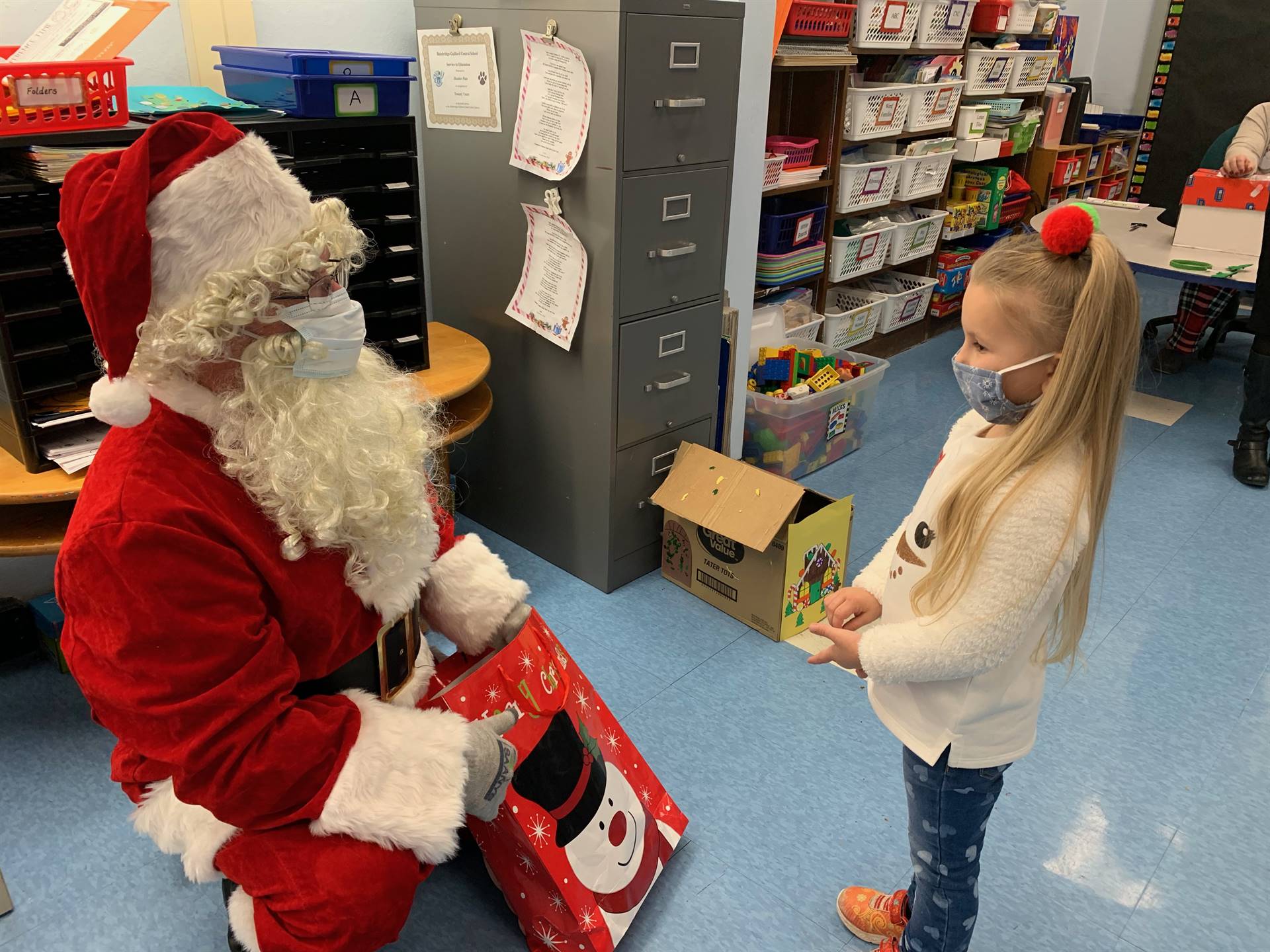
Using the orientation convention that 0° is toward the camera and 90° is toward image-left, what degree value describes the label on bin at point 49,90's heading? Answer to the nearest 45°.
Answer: approximately 0°

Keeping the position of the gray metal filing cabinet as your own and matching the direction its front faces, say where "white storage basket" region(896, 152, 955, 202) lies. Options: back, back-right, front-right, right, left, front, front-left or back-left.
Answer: left

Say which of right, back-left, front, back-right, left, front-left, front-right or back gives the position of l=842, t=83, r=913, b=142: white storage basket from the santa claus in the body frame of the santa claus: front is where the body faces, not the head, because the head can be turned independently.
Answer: front-left

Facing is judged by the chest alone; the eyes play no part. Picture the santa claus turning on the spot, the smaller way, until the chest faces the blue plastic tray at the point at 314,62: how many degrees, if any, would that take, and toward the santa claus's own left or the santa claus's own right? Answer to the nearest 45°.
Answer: approximately 90° to the santa claus's own left

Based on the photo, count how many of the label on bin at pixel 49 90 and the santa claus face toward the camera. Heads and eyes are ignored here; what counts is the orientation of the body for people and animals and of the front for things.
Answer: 1

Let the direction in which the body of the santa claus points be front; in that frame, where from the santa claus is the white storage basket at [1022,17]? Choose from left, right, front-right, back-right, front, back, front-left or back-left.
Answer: front-left

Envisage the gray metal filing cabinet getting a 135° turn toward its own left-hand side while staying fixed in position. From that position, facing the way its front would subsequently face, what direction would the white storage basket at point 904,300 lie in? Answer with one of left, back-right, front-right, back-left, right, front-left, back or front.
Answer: front-right

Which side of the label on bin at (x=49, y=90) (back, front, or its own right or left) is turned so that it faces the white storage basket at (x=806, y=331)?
left

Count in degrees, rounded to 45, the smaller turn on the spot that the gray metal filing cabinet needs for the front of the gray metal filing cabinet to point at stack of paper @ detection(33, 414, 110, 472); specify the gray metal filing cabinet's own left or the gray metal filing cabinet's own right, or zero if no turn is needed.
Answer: approximately 90° to the gray metal filing cabinet's own right

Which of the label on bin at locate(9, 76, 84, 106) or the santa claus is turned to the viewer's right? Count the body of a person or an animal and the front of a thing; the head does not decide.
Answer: the santa claus

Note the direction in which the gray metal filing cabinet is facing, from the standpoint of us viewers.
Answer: facing the viewer and to the right of the viewer

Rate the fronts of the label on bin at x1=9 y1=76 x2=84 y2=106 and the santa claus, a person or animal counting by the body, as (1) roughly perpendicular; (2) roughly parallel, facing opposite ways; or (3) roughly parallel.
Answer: roughly perpendicular

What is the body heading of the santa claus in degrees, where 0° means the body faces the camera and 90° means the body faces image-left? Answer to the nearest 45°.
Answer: approximately 270°
